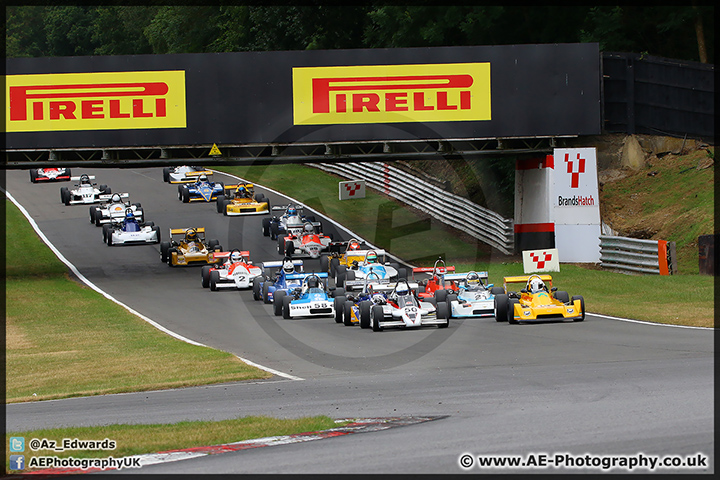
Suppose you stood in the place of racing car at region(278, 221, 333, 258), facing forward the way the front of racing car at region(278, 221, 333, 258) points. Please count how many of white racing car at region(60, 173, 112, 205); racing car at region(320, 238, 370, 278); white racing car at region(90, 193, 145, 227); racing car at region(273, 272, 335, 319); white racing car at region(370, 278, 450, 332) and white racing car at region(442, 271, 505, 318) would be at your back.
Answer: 2

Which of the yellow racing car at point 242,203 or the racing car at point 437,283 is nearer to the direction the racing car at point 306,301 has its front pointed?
the racing car

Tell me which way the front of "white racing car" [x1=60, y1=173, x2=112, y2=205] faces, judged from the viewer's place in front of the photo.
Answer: facing the viewer and to the right of the viewer

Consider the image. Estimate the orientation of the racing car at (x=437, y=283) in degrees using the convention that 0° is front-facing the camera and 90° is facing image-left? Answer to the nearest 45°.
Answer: approximately 315°

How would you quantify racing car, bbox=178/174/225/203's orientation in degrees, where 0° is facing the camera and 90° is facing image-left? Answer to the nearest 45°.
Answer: approximately 315°

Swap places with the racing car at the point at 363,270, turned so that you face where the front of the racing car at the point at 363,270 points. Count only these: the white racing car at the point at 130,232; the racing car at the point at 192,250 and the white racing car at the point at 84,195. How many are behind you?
3

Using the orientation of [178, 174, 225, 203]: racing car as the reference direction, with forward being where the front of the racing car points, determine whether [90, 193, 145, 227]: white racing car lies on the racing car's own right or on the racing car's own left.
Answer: on the racing car's own right

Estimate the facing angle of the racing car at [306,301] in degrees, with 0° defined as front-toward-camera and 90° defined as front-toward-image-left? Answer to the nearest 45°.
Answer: approximately 315°

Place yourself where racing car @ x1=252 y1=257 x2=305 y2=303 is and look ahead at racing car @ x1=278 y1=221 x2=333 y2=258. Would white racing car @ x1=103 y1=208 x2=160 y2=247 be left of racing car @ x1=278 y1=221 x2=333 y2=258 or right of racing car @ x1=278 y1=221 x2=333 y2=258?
left

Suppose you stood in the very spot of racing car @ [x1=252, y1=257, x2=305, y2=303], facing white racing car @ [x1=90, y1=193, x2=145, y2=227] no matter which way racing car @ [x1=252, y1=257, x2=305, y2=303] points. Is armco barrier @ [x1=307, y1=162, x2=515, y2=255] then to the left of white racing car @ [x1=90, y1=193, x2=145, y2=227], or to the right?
right

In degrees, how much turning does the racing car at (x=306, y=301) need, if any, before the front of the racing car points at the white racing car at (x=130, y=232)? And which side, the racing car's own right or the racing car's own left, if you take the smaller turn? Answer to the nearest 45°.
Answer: approximately 180°

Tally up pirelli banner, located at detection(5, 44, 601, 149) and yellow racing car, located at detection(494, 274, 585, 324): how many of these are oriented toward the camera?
2
